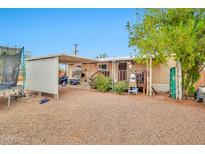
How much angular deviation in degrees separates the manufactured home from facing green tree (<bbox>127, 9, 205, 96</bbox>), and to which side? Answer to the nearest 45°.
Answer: approximately 45° to its left

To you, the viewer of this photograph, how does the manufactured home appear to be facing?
facing the viewer

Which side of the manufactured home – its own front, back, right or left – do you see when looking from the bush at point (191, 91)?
left

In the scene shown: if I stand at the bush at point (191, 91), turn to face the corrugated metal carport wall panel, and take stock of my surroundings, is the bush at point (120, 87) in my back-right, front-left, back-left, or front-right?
front-right

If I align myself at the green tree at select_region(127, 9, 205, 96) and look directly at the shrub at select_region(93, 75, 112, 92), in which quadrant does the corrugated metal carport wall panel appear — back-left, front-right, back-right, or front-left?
front-left
